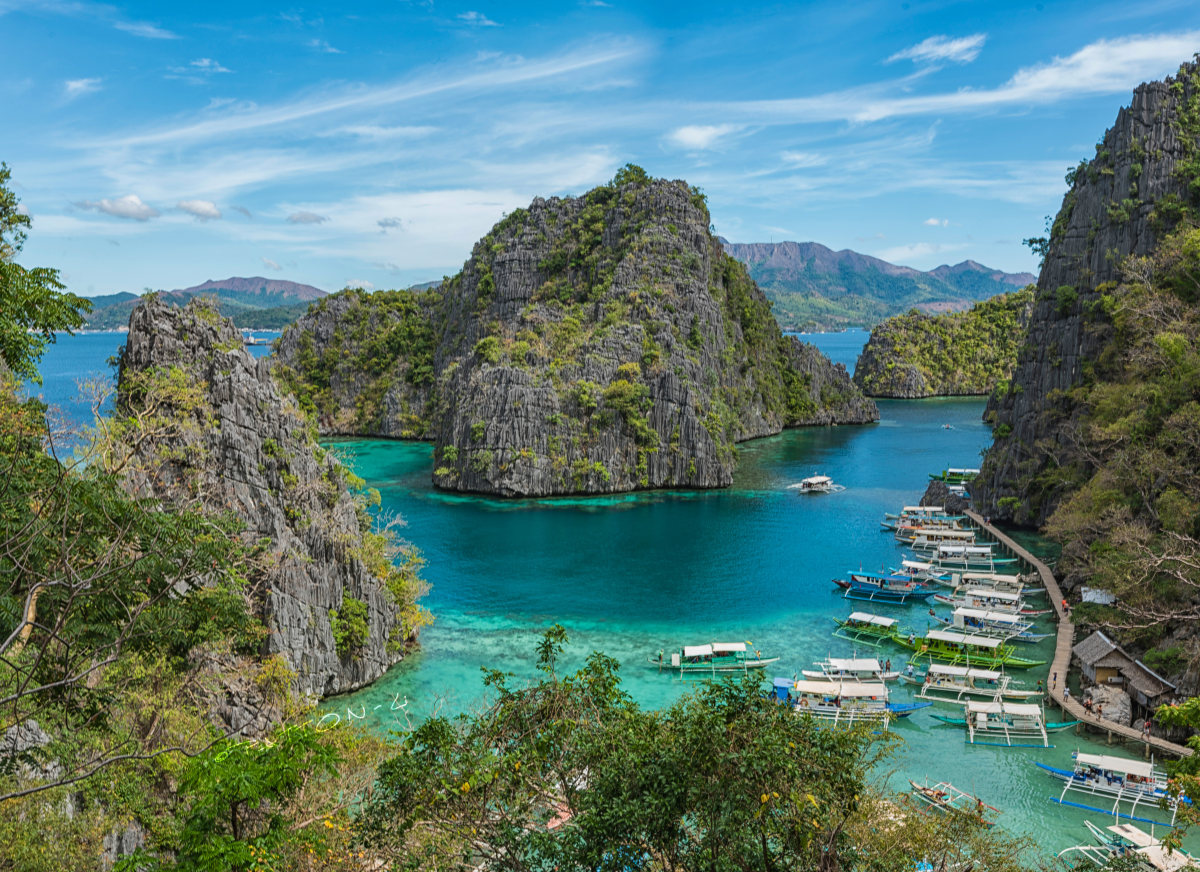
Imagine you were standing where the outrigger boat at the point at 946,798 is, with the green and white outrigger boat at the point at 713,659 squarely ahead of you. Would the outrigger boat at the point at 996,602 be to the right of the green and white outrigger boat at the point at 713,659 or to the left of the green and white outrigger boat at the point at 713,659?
right

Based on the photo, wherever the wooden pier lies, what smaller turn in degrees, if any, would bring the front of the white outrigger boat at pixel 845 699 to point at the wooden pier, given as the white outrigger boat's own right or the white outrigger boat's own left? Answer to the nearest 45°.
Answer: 0° — it already faces it

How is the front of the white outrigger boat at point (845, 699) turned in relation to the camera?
facing to the right of the viewer

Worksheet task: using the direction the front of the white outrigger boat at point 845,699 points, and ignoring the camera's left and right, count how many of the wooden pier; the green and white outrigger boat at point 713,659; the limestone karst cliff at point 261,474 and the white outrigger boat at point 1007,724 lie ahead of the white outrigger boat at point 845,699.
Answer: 2

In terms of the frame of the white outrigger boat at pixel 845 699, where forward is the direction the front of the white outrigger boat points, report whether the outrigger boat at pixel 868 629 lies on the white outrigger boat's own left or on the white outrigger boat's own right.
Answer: on the white outrigger boat's own left

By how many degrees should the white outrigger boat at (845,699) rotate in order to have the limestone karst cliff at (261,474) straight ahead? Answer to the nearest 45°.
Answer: approximately 180°

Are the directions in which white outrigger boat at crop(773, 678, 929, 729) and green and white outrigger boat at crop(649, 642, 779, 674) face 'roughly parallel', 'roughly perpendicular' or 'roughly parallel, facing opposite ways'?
roughly parallel
